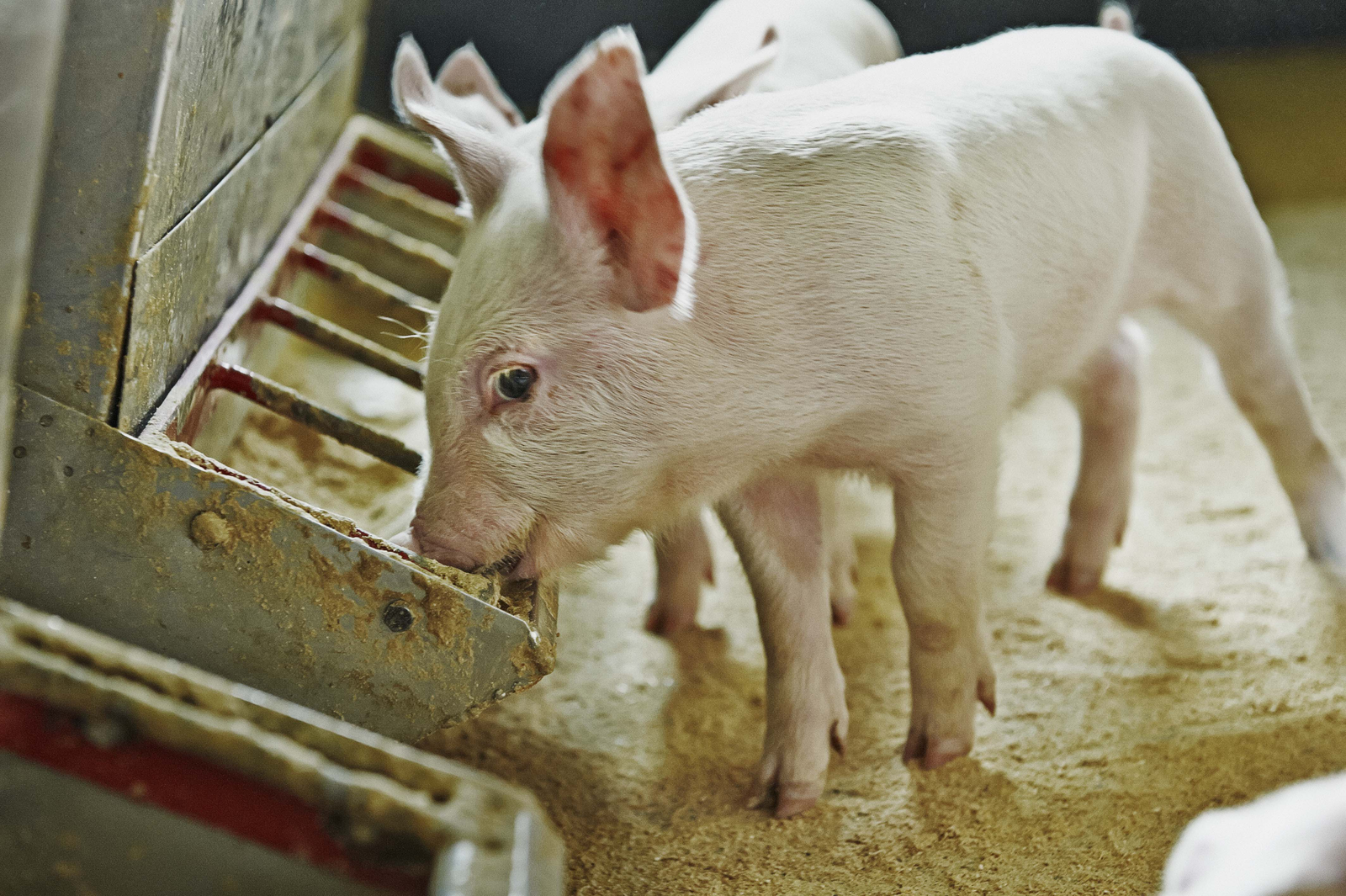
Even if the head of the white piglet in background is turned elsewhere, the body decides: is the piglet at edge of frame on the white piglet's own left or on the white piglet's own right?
on the white piglet's own left

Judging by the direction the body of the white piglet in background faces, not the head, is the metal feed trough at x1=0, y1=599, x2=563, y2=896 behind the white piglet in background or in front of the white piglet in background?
in front

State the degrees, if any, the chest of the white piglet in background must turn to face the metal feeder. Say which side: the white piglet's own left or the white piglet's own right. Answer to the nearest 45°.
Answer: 0° — it already faces it

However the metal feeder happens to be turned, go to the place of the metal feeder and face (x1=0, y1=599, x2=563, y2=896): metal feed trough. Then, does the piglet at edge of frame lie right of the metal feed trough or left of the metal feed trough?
left

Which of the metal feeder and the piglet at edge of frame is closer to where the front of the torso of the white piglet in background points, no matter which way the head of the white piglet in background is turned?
the metal feeder

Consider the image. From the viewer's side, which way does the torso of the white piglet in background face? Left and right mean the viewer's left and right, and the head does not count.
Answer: facing the viewer and to the left of the viewer
